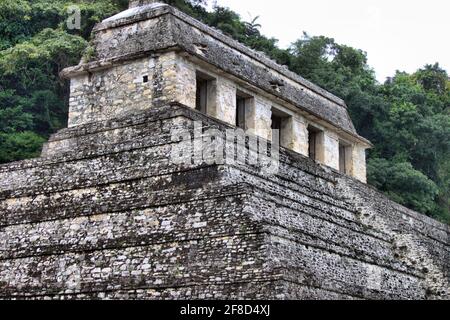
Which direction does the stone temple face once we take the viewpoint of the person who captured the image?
facing the viewer and to the right of the viewer
